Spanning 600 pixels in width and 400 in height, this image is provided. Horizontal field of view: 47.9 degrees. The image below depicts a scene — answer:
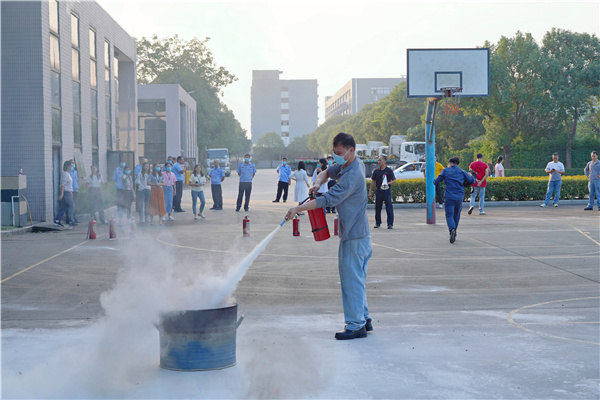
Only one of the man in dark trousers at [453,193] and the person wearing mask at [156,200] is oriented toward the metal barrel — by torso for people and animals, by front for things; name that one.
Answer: the person wearing mask

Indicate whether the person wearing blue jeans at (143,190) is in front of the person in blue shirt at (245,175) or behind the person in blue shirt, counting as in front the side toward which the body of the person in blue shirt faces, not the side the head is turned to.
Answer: in front

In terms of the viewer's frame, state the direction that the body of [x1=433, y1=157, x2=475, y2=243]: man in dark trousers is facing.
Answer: away from the camera

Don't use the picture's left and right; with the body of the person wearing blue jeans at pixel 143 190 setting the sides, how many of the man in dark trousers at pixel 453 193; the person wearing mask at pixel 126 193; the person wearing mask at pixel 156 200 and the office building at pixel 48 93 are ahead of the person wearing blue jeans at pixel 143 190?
2

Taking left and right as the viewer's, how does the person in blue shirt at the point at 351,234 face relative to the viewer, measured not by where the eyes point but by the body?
facing to the left of the viewer

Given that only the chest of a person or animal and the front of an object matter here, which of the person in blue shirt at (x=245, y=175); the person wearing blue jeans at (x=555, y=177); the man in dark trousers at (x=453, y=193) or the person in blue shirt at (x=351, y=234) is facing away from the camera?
the man in dark trousers

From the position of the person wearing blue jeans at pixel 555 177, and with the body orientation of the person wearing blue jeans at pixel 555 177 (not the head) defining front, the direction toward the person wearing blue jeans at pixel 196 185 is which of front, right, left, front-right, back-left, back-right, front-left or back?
front-right

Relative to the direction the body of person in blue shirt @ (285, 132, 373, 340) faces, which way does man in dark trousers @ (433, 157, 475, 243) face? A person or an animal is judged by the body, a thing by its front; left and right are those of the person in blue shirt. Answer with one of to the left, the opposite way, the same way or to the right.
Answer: to the right

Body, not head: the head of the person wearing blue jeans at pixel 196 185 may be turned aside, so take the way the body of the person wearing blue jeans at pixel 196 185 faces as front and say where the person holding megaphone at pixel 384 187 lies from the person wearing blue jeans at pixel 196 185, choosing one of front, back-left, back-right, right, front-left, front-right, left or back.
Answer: front-left

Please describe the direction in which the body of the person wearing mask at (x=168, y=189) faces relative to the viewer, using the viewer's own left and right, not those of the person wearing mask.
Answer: facing the viewer

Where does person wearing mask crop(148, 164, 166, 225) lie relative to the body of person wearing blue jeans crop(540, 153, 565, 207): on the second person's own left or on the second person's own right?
on the second person's own right

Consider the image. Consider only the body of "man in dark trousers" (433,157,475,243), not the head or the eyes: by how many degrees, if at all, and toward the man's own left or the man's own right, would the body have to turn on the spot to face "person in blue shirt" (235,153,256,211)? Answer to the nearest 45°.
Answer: approximately 45° to the man's own left

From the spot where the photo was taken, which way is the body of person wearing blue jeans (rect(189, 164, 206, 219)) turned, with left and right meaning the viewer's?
facing the viewer

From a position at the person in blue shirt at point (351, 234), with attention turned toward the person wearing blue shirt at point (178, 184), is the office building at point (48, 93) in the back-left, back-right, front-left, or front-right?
front-left

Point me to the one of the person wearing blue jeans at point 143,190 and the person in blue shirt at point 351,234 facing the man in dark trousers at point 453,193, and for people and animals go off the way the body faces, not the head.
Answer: the person wearing blue jeans

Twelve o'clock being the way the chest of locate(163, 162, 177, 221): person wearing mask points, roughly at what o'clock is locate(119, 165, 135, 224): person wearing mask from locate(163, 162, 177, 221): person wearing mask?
locate(119, 165, 135, 224): person wearing mask is roughly at 4 o'clock from locate(163, 162, 177, 221): person wearing mask.

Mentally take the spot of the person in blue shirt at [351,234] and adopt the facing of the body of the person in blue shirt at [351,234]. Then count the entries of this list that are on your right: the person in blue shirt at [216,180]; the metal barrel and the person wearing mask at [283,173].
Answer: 2
